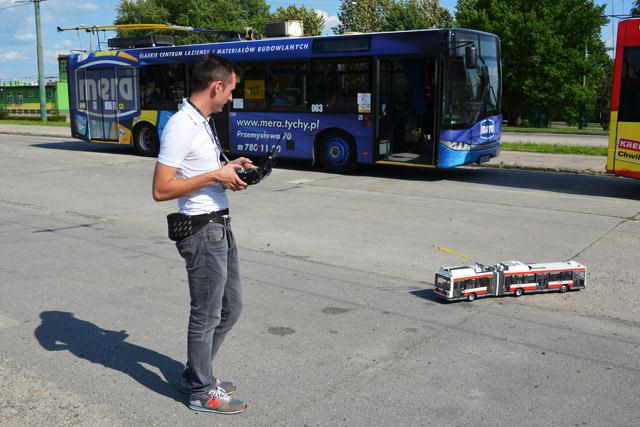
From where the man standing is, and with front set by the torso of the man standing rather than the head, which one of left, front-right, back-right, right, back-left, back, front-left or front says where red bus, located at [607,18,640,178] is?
front-left

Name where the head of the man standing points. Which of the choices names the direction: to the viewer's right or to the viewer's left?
to the viewer's right

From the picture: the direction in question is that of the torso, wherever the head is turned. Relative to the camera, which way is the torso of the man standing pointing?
to the viewer's right

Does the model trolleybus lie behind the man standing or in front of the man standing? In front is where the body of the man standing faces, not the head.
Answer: in front

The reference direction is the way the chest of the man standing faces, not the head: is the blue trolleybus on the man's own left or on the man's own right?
on the man's own left

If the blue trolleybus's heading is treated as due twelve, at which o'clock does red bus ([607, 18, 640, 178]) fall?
The red bus is roughly at 12 o'clock from the blue trolleybus.

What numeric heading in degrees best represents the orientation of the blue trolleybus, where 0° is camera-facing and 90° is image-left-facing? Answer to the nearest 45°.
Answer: approximately 315°

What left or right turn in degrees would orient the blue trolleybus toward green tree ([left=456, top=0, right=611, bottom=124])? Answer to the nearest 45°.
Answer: approximately 90° to its left

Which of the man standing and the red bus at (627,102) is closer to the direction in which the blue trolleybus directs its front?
the red bus
